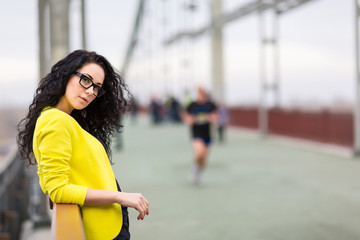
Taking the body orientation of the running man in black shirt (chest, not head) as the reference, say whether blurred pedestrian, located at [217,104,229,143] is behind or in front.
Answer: behind

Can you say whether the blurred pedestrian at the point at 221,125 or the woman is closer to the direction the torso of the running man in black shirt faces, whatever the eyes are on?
the woman

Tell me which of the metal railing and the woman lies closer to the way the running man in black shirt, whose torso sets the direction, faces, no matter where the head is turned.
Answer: the woman

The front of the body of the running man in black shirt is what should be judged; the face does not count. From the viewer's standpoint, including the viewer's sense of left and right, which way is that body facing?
facing the viewer

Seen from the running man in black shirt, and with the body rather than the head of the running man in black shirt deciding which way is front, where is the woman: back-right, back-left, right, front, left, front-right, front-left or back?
front

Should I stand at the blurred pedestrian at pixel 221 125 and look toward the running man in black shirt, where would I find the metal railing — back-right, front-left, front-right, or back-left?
front-right

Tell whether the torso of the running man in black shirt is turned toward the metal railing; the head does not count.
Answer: no
